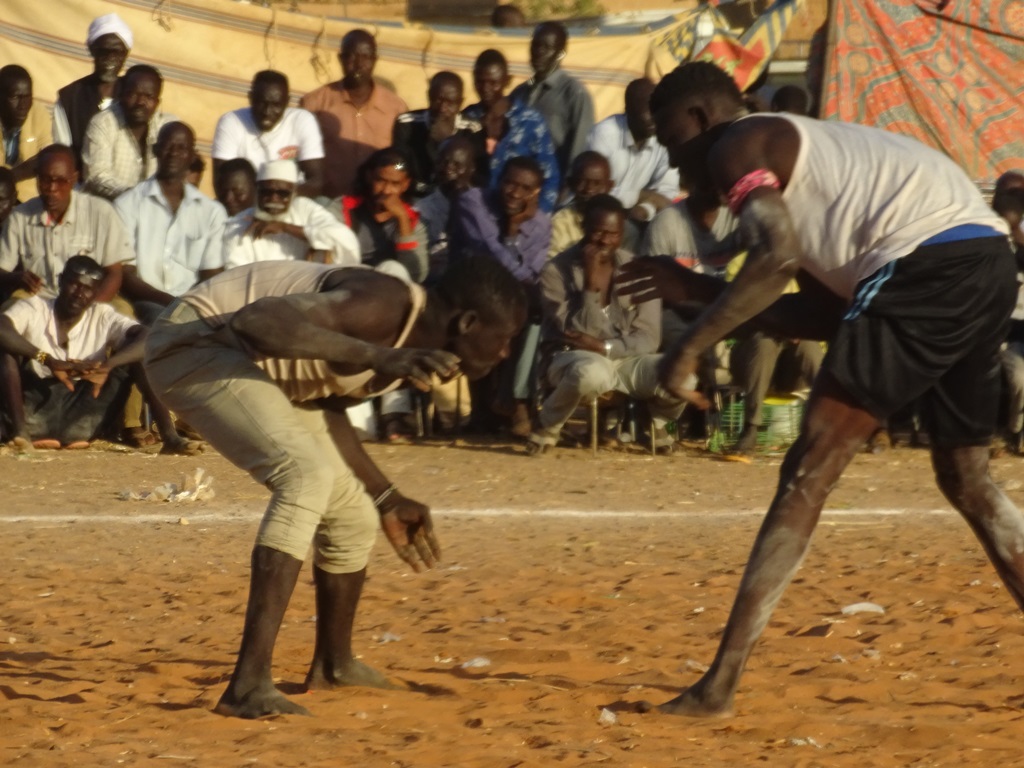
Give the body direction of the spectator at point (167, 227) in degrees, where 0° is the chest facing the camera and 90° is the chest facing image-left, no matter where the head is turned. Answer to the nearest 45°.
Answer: approximately 0°

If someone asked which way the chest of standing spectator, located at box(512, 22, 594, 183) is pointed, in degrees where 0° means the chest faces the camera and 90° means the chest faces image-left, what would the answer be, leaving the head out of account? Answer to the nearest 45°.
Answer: approximately 45°

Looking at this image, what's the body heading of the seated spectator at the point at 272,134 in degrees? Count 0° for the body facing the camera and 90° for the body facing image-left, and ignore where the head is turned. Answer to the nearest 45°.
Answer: approximately 0°

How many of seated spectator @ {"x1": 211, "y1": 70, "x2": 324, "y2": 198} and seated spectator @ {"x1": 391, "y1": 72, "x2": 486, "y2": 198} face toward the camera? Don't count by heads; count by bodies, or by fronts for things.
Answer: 2

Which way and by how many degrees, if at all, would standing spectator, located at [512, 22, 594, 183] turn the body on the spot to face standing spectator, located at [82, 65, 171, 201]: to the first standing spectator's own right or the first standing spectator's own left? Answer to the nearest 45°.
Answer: approximately 45° to the first standing spectator's own right
